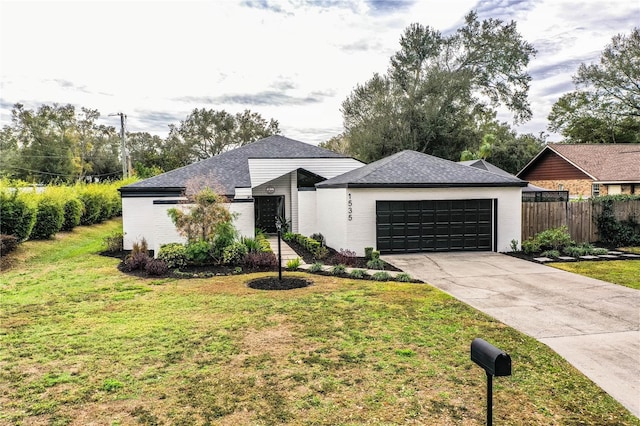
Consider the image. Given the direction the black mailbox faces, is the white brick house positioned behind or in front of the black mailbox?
behind

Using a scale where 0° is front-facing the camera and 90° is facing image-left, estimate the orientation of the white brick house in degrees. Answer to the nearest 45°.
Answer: approximately 0°

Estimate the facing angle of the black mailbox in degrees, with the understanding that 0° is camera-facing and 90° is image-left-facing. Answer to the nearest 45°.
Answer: approximately 315°

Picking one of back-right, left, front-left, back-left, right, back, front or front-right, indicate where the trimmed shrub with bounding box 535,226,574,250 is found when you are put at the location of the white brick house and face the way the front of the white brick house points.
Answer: left

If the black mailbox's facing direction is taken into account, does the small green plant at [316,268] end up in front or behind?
behind

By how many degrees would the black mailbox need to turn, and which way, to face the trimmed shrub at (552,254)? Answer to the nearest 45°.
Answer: approximately 135° to its left

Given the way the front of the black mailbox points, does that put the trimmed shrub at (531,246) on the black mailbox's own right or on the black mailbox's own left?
on the black mailbox's own left

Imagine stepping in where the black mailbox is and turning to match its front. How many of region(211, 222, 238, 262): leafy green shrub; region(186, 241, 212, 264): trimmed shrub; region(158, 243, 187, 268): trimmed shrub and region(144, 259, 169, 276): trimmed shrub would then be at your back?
4

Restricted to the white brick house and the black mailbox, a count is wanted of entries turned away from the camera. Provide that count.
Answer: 0

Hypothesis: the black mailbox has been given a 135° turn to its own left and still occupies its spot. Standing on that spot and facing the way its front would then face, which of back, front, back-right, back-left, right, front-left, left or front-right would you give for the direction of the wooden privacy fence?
front

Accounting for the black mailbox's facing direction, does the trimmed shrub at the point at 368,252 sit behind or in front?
behind

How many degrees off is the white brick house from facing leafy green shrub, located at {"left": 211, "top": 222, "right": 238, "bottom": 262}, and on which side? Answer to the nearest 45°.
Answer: approximately 90° to its right
